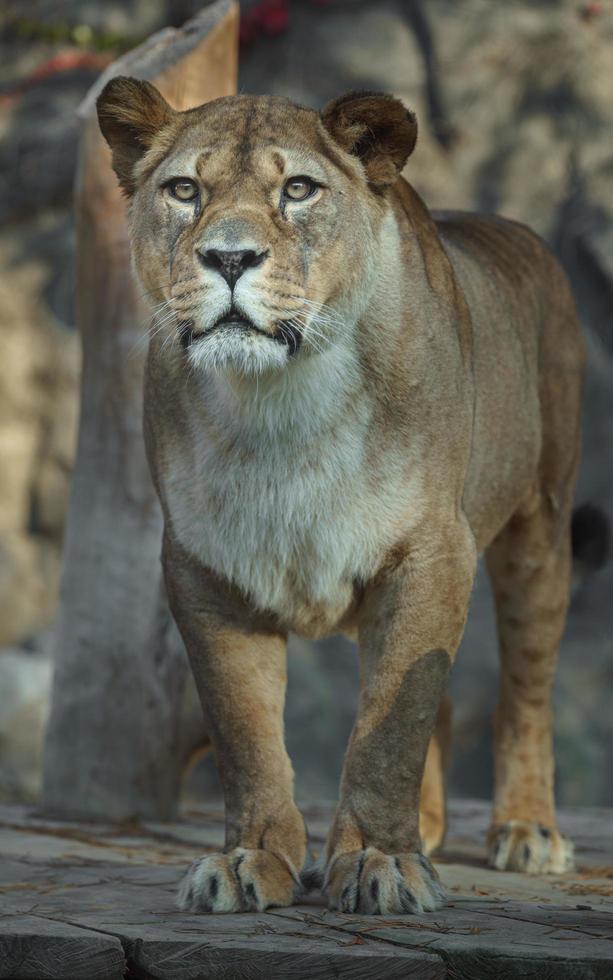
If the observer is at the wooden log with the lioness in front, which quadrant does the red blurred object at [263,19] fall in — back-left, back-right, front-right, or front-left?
back-left

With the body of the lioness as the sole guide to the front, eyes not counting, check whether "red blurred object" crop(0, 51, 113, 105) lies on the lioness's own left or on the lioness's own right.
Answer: on the lioness's own right

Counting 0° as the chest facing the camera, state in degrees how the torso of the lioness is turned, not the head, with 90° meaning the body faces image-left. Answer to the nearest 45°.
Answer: approximately 45°

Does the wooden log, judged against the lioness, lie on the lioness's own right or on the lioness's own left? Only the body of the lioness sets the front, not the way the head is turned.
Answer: on the lioness's own right
